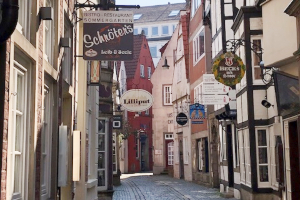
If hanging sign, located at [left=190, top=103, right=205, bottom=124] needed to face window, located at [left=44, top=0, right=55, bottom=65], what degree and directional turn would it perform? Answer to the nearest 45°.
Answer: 0° — it already faces it

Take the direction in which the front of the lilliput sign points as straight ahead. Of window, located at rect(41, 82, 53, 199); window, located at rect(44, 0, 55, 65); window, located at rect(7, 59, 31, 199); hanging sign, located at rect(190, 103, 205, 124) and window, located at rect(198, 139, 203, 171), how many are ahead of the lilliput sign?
3

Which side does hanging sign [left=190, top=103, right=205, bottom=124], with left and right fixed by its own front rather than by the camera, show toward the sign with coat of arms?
front

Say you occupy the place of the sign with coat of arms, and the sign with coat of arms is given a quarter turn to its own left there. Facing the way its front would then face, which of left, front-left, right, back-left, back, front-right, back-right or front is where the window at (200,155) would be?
left

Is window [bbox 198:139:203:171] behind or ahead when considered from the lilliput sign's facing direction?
behind

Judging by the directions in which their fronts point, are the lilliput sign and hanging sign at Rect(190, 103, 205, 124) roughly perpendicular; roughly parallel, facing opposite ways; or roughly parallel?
roughly parallel

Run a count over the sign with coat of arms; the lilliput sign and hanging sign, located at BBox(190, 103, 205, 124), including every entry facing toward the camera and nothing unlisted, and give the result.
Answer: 3

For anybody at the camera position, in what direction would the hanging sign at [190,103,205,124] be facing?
facing the viewer

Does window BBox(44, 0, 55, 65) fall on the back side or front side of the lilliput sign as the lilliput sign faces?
on the front side

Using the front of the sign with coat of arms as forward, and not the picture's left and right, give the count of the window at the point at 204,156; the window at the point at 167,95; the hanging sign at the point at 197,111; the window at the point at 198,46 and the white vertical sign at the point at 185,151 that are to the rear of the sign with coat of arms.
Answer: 5

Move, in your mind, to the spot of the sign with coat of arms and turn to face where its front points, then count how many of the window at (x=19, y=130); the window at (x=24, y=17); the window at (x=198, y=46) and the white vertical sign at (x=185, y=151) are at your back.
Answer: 2

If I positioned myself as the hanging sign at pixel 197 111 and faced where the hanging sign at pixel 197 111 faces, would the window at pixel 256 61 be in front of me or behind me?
in front

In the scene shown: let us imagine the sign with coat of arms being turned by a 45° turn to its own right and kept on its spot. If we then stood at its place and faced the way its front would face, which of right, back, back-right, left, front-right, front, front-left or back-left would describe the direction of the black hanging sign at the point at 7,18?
front-left

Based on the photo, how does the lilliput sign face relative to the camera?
toward the camera

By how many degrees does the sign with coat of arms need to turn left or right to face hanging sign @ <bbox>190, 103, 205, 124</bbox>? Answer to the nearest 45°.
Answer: approximately 180°

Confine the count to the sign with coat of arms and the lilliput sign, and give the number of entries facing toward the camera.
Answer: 2

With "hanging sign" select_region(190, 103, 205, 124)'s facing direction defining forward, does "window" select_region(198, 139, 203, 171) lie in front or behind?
behind
